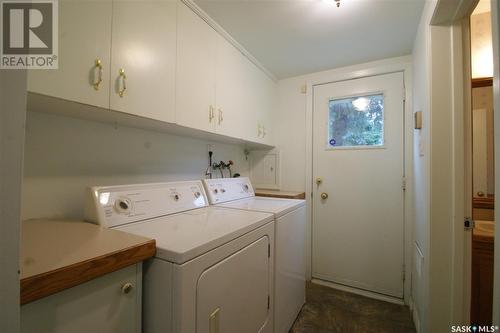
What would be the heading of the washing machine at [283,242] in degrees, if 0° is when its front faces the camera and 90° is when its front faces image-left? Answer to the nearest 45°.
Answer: approximately 315°

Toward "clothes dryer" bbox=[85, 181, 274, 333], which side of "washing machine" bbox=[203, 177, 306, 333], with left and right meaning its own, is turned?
right

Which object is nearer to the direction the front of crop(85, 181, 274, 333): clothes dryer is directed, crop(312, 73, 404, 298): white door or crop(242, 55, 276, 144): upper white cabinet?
the white door

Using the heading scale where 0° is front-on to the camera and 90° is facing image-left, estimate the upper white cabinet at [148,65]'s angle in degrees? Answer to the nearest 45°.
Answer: approximately 315°
